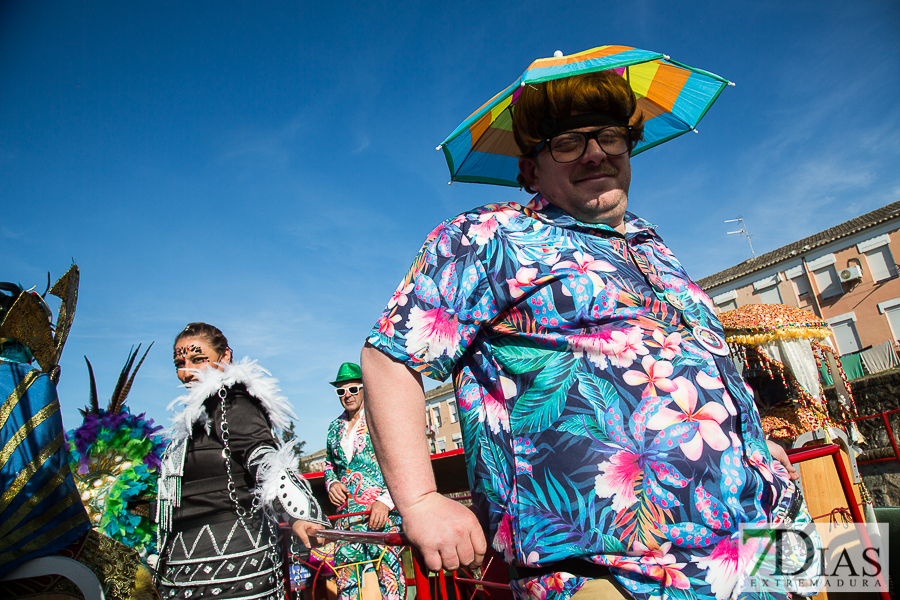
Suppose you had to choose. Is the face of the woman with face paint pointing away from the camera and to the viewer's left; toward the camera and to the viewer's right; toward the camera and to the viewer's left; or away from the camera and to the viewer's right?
toward the camera and to the viewer's left

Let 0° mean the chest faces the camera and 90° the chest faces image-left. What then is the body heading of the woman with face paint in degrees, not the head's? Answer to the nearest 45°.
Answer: approximately 45°

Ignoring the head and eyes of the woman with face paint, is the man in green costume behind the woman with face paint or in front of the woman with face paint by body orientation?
behind

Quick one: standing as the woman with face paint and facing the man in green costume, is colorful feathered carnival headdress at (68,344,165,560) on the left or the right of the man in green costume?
left

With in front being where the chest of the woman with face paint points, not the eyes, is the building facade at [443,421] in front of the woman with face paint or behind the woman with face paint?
behind

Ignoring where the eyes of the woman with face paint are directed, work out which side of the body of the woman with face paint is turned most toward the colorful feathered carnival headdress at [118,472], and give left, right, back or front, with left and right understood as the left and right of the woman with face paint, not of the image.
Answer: right
